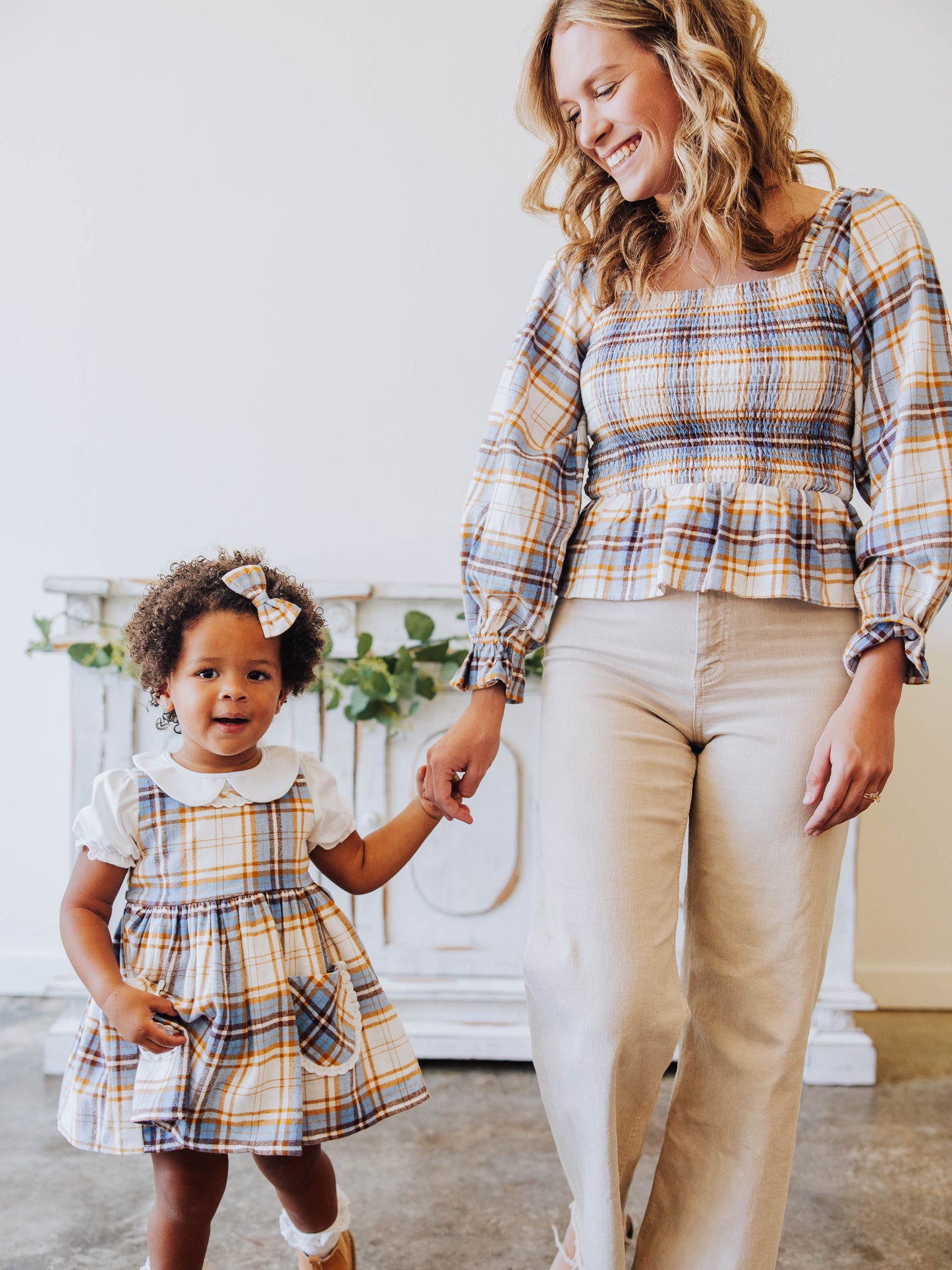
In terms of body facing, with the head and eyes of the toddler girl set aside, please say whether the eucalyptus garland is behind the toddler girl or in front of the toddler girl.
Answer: behind

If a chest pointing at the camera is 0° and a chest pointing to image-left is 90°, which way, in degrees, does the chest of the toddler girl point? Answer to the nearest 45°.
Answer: approximately 0°

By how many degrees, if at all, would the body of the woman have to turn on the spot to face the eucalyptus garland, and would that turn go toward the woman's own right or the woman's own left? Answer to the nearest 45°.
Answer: approximately 135° to the woman's own right

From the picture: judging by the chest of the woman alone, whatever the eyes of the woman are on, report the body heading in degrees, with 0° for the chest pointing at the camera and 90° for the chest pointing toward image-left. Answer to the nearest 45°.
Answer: approximately 0°

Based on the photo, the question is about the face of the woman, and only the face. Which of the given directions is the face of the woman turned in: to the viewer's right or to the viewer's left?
to the viewer's left

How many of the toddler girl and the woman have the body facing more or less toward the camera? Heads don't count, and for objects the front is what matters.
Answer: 2
